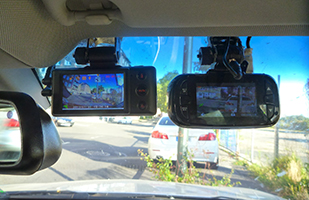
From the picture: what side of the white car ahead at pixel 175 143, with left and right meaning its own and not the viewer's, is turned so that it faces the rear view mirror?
back

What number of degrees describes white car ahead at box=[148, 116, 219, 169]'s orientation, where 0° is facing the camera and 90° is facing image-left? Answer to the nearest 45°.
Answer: approximately 180°
